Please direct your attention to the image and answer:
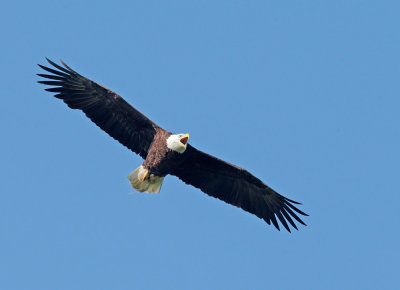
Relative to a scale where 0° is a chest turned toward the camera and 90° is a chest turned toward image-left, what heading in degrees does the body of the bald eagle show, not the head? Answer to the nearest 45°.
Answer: approximately 315°
